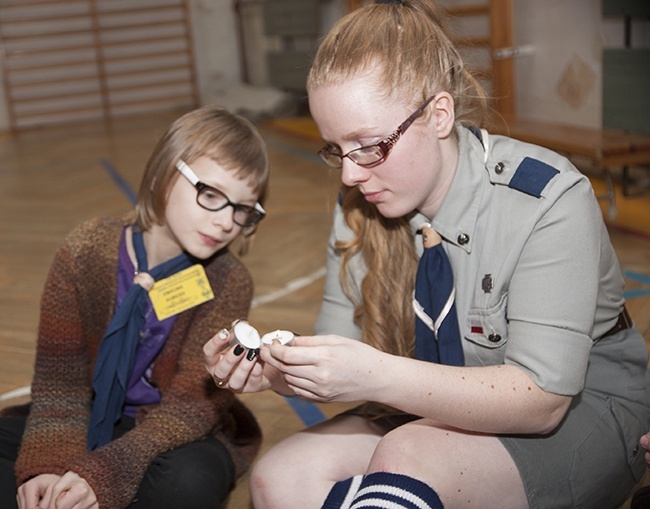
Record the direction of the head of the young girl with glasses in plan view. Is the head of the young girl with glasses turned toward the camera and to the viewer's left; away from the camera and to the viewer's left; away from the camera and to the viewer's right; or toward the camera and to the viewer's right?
toward the camera and to the viewer's right

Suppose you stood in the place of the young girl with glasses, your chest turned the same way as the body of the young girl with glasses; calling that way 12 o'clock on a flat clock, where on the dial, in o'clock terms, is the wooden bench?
The wooden bench is roughly at 9 o'clock from the young girl with glasses.

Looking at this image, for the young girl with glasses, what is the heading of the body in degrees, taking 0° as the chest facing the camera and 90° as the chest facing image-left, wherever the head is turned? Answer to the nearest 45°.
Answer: approximately 315°
